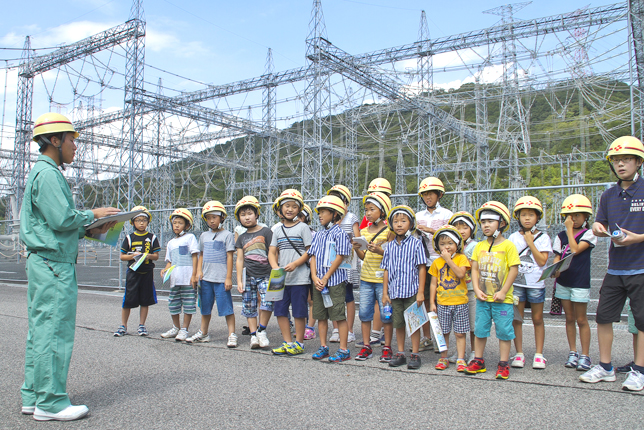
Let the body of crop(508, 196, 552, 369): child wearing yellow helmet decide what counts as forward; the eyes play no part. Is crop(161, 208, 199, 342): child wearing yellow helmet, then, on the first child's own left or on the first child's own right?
on the first child's own right

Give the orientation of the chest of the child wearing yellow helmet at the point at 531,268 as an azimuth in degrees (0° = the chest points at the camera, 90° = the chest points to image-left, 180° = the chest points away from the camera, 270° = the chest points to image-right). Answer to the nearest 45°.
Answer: approximately 0°

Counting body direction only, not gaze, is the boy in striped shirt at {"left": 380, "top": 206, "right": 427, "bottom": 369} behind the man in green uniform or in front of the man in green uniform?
in front

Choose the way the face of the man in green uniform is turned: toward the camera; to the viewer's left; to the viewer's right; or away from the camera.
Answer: to the viewer's right

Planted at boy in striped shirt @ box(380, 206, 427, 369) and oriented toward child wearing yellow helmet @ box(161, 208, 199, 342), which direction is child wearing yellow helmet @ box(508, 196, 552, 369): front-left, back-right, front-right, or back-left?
back-right

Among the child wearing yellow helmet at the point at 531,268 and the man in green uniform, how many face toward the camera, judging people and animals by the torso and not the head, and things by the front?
1

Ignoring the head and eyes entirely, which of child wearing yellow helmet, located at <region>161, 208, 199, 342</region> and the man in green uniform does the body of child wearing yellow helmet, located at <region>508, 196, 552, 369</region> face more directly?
the man in green uniform

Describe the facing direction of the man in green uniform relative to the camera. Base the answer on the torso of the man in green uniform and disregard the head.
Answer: to the viewer's right

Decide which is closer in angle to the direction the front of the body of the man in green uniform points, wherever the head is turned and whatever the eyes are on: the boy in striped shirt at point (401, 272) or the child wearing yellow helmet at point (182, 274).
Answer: the boy in striped shirt

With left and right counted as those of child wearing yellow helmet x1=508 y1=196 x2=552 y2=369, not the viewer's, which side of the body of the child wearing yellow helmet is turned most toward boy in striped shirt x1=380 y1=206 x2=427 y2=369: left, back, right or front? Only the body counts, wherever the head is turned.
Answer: right

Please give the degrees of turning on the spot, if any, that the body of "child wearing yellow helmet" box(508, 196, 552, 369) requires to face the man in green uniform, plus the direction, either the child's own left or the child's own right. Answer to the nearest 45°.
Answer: approximately 45° to the child's own right
